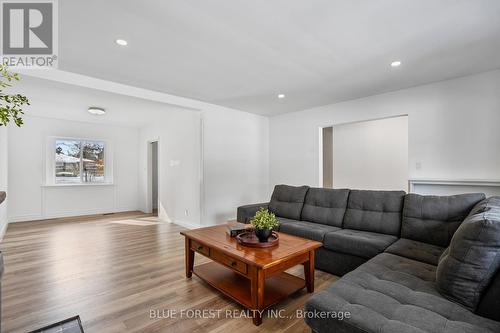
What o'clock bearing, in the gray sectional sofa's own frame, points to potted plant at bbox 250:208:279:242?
The potted plant is roughly at 2 o'clock from the gray sectional sofa.

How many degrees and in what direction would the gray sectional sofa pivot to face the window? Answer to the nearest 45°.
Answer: approximately 45° to its right

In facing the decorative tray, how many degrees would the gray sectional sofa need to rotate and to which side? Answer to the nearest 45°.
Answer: approximately 45° to its right

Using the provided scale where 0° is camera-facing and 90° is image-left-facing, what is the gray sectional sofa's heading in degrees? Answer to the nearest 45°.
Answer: approximately 45°
